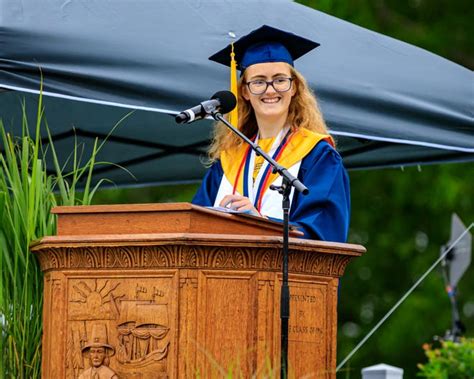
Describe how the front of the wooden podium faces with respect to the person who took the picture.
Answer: facing the viewer and to the left of the viewer

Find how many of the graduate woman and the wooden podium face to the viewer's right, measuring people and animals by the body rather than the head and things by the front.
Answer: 0

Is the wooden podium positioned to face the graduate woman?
no

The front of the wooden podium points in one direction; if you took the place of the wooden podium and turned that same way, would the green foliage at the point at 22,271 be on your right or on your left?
on your right

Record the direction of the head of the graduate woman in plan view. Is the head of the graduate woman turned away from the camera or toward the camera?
toward the camera

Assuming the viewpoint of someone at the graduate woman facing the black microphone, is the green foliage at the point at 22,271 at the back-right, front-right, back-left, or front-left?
front-right

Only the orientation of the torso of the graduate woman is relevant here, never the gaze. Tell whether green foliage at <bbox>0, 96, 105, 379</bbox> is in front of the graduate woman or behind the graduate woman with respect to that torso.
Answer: in front

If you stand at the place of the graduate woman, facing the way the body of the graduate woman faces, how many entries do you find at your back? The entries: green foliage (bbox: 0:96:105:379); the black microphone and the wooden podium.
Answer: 0
